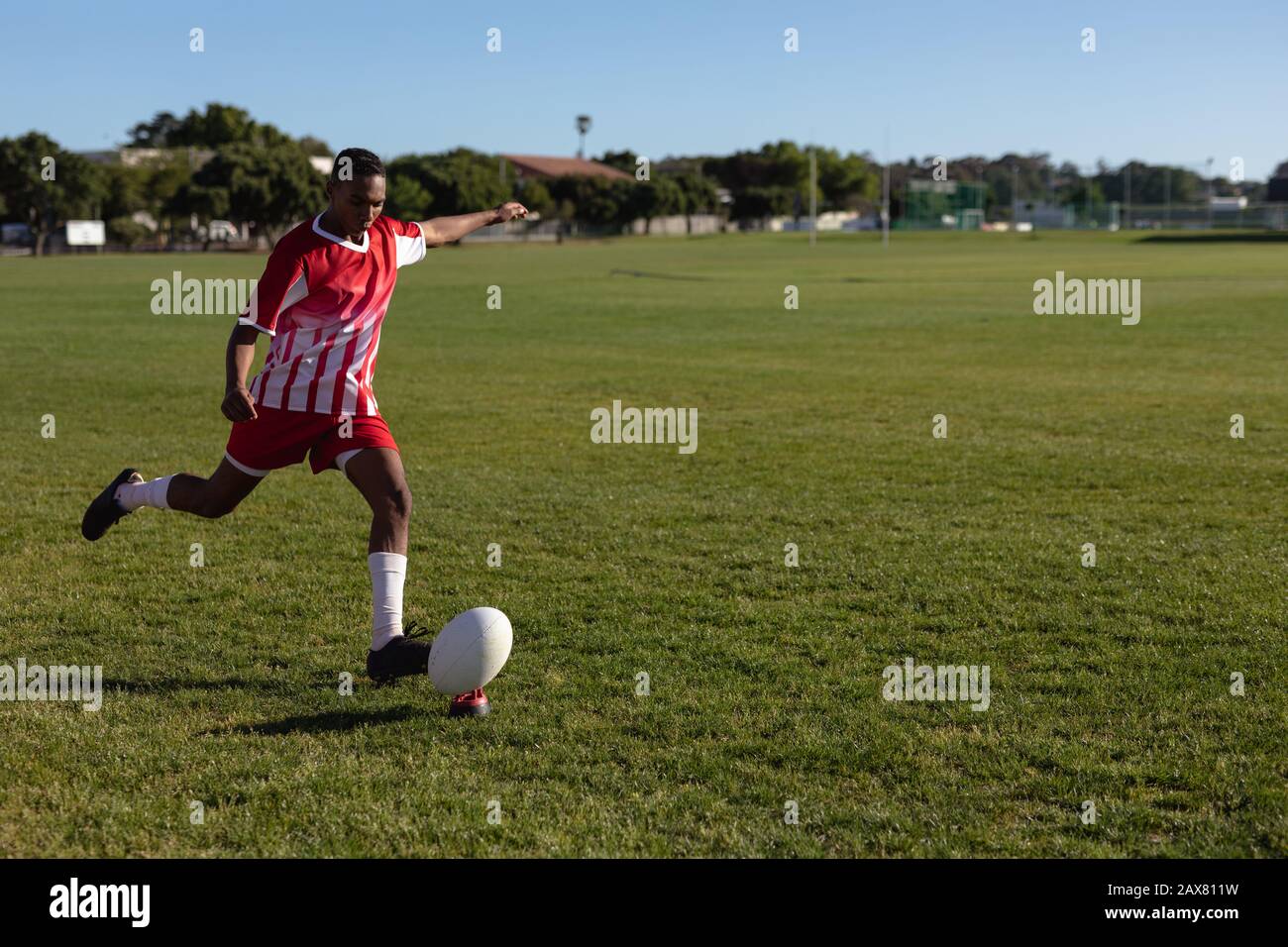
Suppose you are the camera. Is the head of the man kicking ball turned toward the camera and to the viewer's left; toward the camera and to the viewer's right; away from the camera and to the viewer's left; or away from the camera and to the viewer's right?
toward the camera and to the viewer's right

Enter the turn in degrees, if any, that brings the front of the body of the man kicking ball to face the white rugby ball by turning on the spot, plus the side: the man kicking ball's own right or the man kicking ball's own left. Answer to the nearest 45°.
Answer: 0° — they already face it

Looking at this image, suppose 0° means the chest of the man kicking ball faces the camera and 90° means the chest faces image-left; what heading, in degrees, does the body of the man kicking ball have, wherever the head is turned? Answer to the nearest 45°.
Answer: approximately 315°
